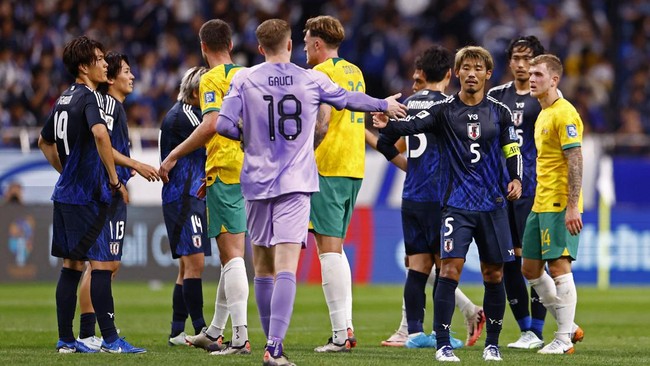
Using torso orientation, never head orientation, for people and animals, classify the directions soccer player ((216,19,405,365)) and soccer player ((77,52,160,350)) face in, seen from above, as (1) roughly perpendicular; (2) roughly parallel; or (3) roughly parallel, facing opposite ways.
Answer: roughly perpendicular

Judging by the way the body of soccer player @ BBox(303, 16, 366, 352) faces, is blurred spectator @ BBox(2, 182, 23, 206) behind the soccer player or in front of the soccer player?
in front

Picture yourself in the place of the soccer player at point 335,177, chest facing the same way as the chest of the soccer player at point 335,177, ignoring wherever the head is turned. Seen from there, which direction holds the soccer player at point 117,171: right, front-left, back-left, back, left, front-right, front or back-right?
front-left

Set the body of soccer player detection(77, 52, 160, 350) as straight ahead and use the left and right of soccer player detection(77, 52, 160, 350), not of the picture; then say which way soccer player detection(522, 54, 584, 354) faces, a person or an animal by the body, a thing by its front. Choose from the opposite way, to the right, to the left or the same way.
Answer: the opposite way

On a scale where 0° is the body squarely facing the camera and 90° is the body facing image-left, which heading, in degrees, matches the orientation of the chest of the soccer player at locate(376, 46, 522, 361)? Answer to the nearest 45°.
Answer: approximately 0°

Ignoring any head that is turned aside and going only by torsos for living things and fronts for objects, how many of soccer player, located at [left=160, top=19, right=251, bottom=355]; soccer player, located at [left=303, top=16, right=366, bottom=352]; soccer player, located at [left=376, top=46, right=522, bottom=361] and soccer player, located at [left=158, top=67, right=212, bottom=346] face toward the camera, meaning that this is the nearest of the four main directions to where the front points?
1

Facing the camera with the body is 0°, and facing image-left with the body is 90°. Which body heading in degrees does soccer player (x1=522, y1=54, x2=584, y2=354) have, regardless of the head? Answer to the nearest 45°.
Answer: approximately 45°

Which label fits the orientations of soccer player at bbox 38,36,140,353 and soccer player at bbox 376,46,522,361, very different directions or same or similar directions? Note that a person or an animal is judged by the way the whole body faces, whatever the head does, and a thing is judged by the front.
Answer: very different directions

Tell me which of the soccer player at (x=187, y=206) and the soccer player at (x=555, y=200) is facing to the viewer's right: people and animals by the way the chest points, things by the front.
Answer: the soccer player at (x=187, y=206)

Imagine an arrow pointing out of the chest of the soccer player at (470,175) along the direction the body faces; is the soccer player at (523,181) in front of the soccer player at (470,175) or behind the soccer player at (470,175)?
behind

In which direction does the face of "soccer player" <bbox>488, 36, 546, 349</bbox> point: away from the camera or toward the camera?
toward the camera

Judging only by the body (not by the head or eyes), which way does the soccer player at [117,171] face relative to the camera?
to the viewer's right

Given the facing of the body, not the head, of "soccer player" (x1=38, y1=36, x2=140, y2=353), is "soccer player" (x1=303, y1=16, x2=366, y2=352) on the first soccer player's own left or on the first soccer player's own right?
on the first soccer player's own right

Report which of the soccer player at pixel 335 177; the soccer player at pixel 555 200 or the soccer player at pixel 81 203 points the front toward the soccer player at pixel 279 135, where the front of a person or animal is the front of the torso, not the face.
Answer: the soccer player at pixel 555 200
